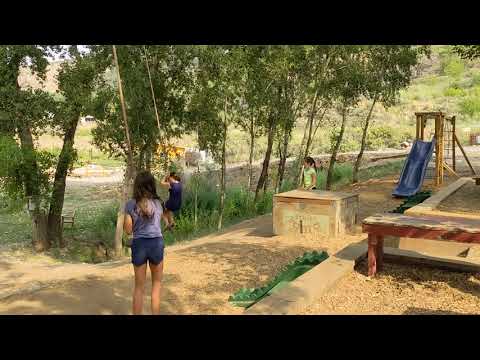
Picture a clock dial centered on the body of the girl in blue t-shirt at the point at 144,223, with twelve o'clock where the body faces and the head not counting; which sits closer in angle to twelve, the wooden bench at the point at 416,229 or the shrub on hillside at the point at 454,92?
the shrub on hillside

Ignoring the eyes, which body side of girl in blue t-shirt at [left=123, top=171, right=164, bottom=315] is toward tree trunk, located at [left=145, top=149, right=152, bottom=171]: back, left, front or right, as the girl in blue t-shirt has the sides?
front

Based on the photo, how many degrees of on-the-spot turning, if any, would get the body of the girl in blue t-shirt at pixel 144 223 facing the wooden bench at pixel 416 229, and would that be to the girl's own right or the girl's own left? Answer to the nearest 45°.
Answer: approximately 90° to the girl's own right

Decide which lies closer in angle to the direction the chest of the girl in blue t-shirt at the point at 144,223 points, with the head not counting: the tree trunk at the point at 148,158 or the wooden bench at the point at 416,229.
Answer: the tree trunk

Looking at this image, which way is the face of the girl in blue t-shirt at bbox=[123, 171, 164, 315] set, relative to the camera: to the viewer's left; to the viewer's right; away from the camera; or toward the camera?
away from the camera

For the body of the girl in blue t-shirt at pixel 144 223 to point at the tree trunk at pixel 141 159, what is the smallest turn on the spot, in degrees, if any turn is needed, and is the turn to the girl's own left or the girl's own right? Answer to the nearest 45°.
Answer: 0° — they already face it

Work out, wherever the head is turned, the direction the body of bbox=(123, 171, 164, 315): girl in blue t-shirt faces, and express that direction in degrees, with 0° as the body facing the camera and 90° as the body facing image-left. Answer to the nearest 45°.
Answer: approximately 180°

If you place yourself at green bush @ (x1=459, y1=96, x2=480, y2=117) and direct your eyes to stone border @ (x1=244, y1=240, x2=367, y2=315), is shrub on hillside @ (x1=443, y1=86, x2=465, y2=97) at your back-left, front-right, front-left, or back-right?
back-right

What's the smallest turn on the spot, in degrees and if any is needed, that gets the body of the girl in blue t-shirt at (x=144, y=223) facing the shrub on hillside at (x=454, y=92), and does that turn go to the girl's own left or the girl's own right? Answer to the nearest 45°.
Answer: approximately 45° to the girl's own right

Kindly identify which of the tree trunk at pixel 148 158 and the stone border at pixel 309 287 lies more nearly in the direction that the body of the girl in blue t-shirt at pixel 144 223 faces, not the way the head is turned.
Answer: the tree trunk

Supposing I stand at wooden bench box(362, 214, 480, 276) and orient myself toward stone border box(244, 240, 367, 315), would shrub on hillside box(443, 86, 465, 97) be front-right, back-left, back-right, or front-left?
back-right

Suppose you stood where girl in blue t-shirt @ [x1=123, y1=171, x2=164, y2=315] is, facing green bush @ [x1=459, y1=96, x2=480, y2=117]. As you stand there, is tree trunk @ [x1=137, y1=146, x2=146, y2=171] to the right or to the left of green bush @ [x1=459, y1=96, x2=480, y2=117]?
left

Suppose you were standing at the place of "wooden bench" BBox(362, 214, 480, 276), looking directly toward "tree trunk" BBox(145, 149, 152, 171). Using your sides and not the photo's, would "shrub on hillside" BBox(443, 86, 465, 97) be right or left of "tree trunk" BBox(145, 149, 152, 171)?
right
